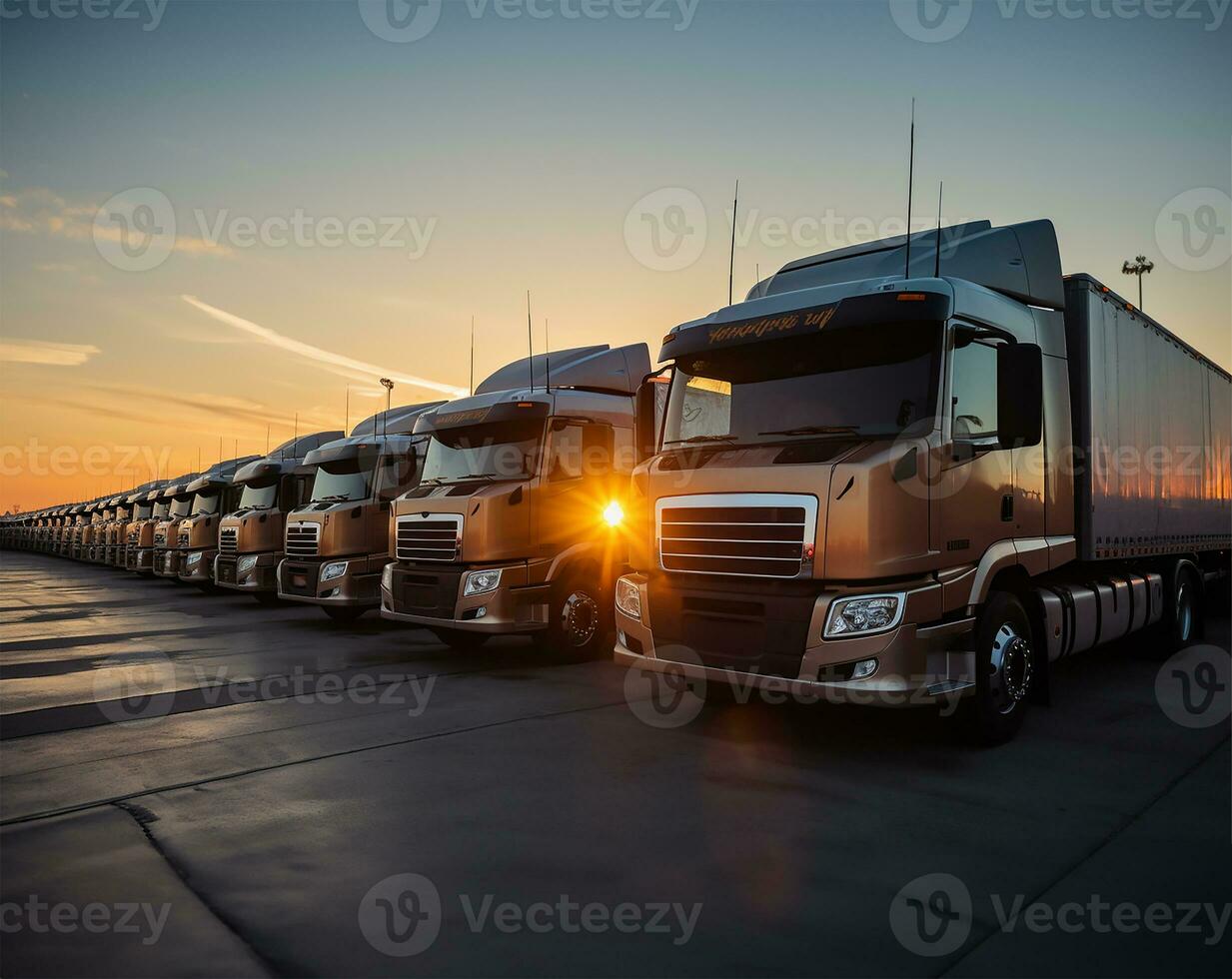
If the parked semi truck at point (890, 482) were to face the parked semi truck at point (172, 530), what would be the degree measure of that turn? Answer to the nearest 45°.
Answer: approximately 90° to its right

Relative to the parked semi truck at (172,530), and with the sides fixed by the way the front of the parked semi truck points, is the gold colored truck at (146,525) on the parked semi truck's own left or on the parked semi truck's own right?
on the parked semi truck's own right

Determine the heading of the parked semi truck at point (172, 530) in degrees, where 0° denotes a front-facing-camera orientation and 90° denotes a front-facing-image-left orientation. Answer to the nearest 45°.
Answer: approximately 45°

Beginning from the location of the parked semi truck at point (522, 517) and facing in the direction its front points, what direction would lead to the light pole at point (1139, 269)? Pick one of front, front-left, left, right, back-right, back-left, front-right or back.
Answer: back

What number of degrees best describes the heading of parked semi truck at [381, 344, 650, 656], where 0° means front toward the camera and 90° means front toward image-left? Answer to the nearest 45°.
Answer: approximately 45°

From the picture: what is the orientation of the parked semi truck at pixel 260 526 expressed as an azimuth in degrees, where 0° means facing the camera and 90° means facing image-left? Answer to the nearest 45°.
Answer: approximately 45°

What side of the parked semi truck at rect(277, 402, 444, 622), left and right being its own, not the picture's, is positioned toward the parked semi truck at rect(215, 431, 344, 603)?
right

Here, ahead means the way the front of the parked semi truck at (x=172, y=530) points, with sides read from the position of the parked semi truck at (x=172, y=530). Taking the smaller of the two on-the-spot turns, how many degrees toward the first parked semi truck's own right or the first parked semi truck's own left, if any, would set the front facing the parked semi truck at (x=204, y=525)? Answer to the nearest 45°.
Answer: approximately 45° to the first parked semi truck's own left

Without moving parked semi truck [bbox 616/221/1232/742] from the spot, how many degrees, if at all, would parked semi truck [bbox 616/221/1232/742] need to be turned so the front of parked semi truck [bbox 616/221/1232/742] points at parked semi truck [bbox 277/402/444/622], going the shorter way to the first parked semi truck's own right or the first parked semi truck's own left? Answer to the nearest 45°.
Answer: approximately 90° to the first parked semi truck's own right

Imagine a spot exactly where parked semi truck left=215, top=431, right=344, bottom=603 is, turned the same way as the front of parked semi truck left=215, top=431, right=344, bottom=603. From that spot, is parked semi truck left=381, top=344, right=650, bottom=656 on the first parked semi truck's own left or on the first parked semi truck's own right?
on the first parked semi truck's own left

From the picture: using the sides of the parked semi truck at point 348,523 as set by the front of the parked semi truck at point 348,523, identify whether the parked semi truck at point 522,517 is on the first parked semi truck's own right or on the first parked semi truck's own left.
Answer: on the first parked semi truck's own left

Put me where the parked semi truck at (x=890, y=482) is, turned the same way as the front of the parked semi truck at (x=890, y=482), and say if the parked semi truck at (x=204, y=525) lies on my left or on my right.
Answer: on my right

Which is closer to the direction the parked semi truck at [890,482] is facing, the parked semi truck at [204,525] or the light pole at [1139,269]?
the parked semi truck

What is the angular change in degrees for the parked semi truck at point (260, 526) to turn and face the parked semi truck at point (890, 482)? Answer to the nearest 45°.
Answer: approximately 45° to its left
